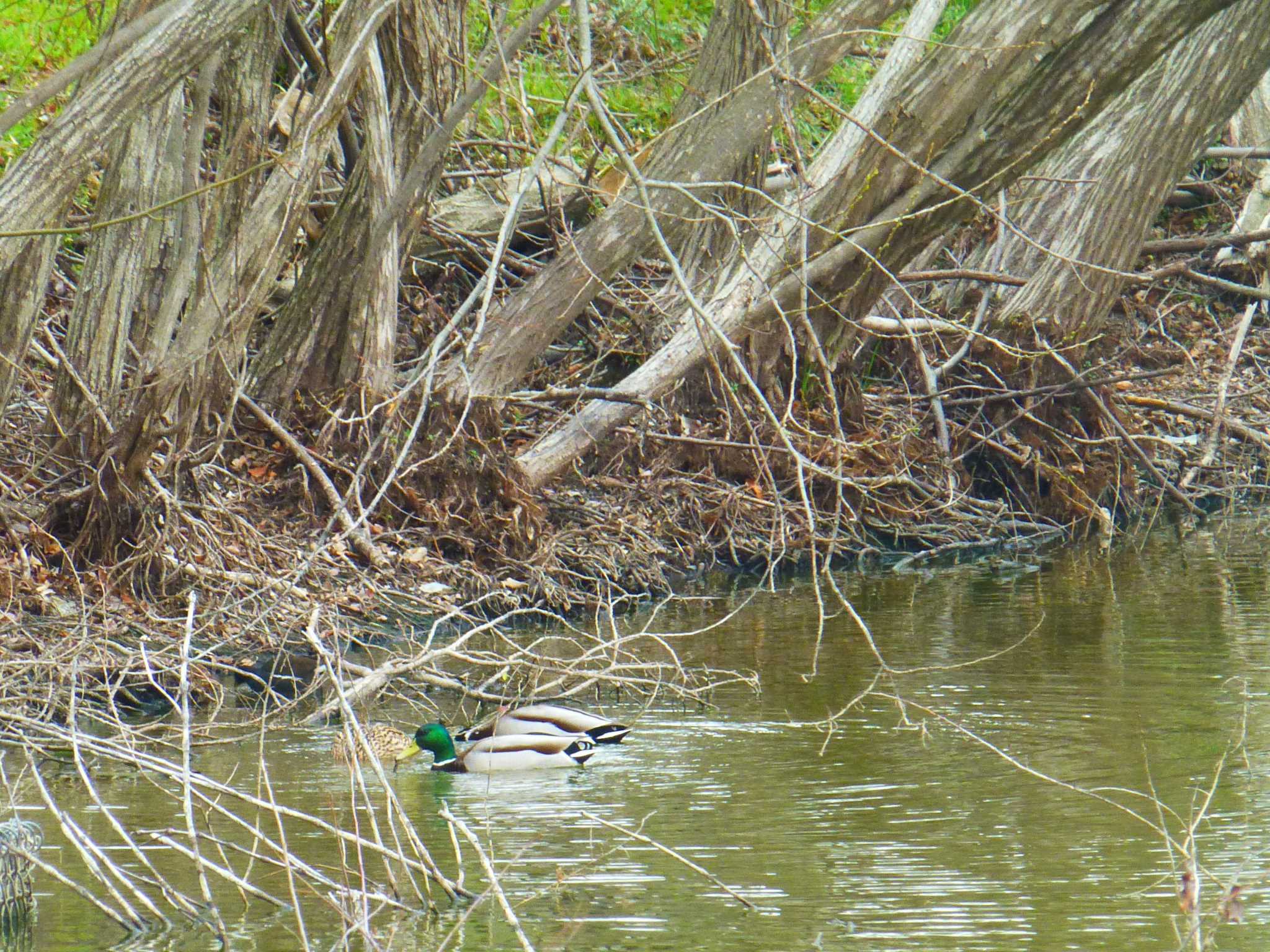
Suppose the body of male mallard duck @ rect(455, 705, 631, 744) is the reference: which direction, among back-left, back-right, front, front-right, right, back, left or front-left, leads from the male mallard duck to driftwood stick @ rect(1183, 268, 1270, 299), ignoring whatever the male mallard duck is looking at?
back-right

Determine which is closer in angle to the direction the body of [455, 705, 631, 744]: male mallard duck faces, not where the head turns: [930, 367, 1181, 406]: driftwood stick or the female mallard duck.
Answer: the female mallard duck

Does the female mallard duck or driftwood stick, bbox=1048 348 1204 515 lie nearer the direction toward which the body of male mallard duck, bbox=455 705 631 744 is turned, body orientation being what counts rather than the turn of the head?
the female mallard duck

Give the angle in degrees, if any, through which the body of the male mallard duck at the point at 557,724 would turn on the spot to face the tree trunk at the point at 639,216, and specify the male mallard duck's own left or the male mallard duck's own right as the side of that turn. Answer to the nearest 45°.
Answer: approximately 90° to the male mallard duck's own right

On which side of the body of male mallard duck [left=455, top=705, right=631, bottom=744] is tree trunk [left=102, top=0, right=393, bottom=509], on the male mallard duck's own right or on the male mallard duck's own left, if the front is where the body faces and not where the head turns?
on the male mallard duck's own right

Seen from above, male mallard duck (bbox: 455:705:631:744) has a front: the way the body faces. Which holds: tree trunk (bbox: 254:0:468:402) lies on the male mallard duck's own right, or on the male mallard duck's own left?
on the male mallard duck's own right

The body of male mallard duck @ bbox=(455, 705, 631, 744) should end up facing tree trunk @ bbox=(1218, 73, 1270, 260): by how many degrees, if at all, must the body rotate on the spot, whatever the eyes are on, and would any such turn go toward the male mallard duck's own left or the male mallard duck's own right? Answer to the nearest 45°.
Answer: approximately 135° to the male mallard duck's own right

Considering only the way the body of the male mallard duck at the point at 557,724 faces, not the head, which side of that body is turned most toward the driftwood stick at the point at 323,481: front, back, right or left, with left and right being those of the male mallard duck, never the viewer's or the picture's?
right

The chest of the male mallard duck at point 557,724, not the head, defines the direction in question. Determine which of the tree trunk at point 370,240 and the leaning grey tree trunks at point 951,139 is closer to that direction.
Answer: the tree trunk

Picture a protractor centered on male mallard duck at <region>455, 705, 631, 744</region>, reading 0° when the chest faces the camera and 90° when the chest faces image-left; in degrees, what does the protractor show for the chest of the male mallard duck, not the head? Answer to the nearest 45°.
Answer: approximately 90°

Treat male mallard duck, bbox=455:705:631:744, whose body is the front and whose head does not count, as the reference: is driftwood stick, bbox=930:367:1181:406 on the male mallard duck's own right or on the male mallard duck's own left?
on the male mallard duck's own right

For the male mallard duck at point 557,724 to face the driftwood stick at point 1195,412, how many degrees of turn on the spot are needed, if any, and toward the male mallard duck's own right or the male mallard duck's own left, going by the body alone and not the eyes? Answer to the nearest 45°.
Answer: approximately 135° to the male mallard duck's own right

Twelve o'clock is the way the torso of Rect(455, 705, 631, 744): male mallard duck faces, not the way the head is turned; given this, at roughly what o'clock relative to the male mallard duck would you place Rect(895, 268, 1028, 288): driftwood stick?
The driftwood stick is roughly at 4 o'clock from the male mallard duck.

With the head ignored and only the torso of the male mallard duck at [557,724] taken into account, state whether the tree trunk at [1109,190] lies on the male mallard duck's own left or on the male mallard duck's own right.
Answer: on the male mallard duck's own right
